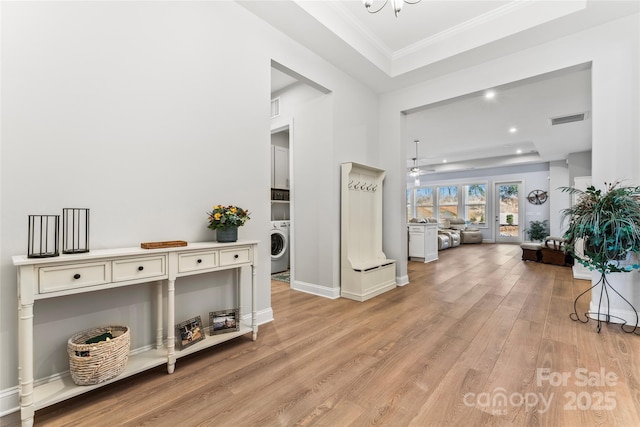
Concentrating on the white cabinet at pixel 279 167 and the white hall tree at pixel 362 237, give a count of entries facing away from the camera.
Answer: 0

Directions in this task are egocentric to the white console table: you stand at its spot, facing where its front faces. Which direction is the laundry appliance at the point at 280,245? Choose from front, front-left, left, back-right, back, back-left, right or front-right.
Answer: left

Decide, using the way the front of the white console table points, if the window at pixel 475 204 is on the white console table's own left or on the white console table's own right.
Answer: on the white console table's own left

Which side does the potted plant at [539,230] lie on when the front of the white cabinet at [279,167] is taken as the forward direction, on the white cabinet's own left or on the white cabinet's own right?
on the white cabinet's own left

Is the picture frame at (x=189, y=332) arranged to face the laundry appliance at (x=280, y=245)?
no

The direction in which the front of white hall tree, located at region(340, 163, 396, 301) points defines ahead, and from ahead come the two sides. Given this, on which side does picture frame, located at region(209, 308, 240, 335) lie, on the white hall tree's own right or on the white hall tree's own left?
on the white hall tree's own right

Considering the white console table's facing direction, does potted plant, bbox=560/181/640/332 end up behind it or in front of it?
in front

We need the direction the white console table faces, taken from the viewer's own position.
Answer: facing the viewer and to the right of the viewer

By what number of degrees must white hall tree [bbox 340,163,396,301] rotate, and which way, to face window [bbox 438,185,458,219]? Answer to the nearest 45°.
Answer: approximately 135° to its left

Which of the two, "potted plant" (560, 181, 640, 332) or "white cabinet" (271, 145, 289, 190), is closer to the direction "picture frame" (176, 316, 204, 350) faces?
the potted plant

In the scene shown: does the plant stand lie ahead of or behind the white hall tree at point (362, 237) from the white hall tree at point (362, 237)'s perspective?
ahead

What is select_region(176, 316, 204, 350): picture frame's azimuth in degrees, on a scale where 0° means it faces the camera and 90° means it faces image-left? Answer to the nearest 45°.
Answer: approximately 315°

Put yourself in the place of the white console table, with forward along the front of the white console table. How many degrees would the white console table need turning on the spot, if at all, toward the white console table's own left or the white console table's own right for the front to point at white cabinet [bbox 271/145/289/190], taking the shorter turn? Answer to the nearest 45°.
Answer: approximately 90° to the white console table's own left

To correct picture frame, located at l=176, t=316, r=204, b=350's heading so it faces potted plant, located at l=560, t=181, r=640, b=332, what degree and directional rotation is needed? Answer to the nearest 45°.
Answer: approximately 45° to its left

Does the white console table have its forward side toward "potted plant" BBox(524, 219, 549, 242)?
no

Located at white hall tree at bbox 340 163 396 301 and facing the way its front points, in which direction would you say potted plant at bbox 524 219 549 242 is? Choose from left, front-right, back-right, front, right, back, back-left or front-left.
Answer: left
